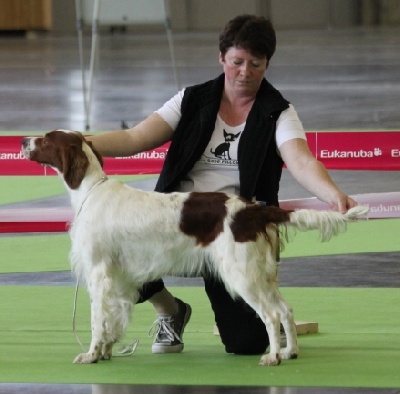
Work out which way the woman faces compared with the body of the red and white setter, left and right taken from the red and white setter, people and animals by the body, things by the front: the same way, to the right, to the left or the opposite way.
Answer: to the left

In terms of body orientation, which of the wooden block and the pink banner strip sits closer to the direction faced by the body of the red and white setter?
the pink banner strip

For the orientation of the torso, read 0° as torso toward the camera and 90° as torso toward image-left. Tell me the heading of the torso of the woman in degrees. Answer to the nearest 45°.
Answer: approximately 0°

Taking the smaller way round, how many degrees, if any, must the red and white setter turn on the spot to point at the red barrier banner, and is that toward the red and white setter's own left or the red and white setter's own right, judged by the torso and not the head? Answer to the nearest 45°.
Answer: approximately 90° to the red and white setter's own right

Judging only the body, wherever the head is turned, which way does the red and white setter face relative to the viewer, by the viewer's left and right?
facing to the left of the viewer

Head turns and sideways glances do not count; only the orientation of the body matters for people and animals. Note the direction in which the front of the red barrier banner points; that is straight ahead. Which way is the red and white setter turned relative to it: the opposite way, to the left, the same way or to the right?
to the right

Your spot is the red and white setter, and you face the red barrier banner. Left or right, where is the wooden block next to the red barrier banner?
right

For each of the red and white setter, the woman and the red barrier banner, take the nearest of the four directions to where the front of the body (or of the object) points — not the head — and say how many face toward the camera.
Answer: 2

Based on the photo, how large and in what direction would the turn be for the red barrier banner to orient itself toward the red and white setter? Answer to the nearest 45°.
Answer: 0° — it already faces it

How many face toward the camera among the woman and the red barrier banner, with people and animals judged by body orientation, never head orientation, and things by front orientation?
2
